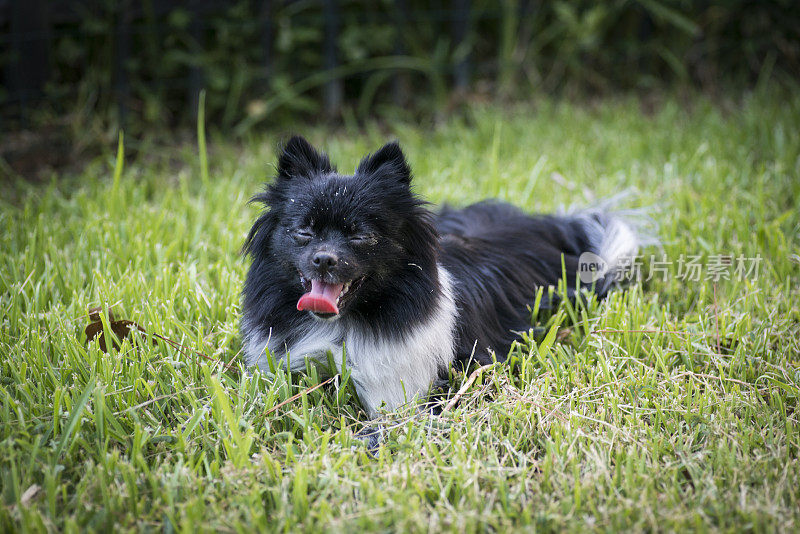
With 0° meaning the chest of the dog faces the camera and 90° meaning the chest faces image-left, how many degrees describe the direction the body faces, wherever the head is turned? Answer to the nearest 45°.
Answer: approximately 45°

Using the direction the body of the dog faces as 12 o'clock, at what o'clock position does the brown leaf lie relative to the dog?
The brown leaf is roughly at 2 o'clock from the dog.
